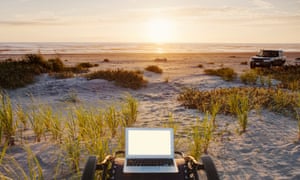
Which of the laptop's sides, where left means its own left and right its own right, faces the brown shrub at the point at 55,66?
back

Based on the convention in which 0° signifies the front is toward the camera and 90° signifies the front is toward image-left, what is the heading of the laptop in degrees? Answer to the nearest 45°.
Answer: approximately 0°

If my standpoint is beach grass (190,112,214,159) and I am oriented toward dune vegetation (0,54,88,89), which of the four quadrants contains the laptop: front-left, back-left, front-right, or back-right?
back-left

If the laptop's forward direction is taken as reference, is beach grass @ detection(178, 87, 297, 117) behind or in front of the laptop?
behind

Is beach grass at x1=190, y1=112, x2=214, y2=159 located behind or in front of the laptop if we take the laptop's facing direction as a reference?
behind

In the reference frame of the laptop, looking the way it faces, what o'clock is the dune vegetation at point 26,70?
The dune vegetation is roughly at 5 o'clock from the laptop.

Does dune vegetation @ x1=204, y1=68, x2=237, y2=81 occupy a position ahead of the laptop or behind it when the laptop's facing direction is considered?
behind

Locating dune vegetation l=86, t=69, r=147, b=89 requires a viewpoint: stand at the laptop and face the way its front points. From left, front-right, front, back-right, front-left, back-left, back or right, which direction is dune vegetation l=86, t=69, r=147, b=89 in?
back
